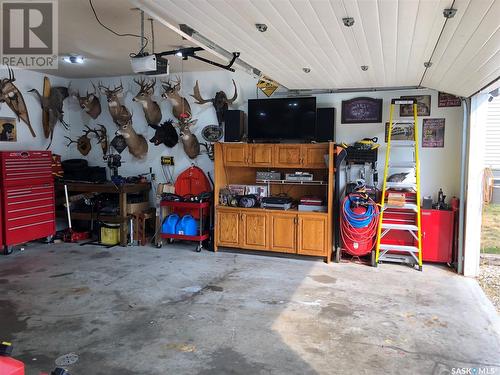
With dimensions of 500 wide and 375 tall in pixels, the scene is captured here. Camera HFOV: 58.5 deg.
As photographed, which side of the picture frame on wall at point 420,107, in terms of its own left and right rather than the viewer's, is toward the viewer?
front

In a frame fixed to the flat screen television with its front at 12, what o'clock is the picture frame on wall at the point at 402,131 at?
The picture frame on wall is roughly at 9 o'clock from the flat screen television.

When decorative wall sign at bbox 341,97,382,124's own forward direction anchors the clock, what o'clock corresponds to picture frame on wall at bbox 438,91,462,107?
The picture frame on wall is roughly at 9 o'clock from the decorative wall sign.

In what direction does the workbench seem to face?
toward the camera

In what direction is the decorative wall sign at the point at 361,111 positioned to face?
toward the camera

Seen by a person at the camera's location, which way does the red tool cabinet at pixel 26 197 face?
facing the viewer and to the right of the viewer

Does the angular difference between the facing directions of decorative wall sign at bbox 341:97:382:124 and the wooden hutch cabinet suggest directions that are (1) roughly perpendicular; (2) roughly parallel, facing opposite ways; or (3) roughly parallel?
roughly parallel

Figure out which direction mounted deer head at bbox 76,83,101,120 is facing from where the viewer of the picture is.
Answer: facing the viewer and to the left of the viewer

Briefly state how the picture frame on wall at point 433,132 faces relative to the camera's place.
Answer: facing the viewer

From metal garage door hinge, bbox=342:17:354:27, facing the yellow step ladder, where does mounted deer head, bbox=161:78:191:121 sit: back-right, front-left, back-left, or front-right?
front-left

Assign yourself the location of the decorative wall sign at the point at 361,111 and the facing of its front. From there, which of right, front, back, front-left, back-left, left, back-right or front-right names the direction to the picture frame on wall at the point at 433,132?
left

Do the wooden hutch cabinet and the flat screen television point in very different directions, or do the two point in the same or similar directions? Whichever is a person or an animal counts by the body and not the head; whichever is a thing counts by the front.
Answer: same or similar directions

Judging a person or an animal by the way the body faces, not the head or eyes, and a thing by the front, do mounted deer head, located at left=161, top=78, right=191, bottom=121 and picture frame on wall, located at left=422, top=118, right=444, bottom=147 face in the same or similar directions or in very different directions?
same or similar directions
